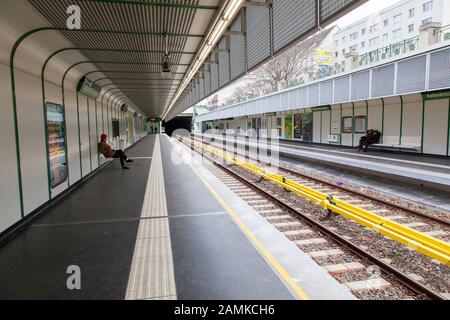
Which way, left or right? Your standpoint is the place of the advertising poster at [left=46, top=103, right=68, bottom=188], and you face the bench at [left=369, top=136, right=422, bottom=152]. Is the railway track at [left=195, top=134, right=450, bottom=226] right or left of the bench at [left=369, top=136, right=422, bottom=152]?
right

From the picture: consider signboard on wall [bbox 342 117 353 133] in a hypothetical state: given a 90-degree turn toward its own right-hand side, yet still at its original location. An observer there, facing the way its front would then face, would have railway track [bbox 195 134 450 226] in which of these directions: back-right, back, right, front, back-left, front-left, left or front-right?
back-left

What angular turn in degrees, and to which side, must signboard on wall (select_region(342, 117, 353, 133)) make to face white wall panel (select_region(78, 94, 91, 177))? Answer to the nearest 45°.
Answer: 0° — it already faces it

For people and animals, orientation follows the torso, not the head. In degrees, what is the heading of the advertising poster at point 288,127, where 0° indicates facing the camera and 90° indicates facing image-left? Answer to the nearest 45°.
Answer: approximately 45°

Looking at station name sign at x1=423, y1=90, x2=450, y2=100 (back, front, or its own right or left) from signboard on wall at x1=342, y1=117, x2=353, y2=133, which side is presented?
right

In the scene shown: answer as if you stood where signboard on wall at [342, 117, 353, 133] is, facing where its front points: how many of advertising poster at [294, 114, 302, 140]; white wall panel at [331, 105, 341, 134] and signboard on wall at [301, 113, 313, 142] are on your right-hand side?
3

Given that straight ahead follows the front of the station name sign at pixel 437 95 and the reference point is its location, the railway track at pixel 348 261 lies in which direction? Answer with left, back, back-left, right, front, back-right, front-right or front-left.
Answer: front-left

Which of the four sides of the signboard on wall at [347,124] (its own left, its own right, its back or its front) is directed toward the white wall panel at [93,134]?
front

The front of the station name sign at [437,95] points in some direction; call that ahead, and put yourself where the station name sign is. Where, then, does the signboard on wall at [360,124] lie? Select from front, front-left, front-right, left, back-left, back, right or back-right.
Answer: right

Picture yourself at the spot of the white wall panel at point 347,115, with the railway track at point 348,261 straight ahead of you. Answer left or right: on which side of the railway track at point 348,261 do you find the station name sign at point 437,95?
left

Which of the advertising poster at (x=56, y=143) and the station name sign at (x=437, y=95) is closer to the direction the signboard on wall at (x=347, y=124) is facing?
the advertising poster

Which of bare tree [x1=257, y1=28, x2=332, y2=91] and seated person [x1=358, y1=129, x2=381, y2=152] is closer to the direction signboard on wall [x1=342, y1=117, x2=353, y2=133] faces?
the seated person
